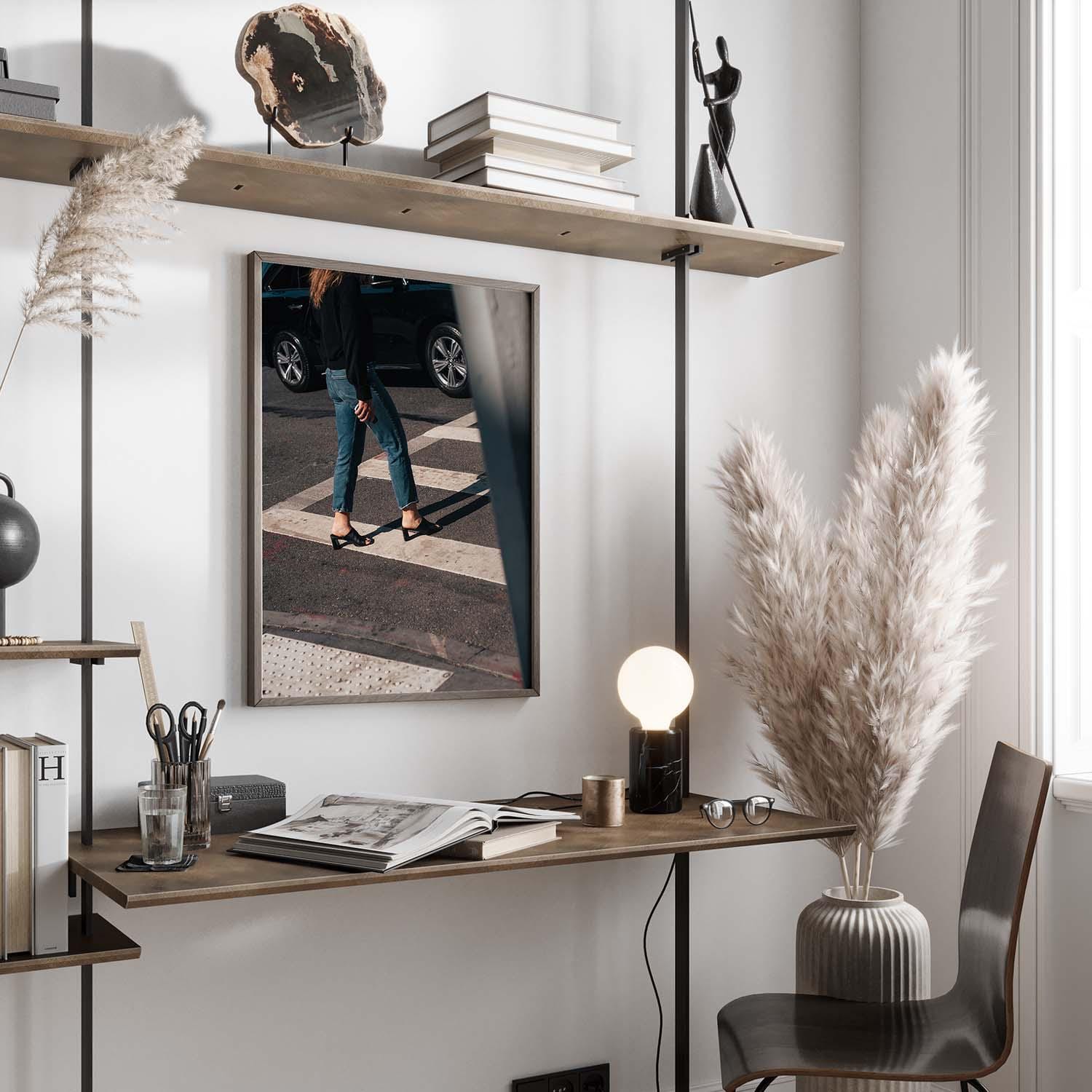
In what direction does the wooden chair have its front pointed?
to the viewer's left

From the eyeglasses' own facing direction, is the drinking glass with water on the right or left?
on its right

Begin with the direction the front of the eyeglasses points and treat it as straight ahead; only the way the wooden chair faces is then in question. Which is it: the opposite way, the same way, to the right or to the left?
to the right

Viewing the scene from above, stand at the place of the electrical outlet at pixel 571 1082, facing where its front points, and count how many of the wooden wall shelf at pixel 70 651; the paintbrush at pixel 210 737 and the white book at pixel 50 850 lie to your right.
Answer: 3

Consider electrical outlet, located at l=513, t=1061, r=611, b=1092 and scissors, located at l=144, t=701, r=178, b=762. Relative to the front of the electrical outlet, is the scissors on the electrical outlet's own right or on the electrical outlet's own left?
on the electrical outlet's own right

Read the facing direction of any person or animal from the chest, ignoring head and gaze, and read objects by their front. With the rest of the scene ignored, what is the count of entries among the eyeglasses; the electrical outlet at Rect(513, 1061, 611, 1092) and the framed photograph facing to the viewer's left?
0

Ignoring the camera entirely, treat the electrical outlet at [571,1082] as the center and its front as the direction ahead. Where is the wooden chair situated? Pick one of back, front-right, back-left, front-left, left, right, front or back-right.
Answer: front

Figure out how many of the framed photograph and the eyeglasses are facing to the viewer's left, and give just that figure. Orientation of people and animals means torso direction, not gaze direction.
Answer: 0

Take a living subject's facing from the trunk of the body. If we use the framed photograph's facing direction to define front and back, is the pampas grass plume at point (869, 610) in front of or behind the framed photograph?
in front

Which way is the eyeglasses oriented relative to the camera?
toward the camera

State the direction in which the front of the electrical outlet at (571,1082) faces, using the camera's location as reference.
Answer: facing the viewer and to the right of the viewer
